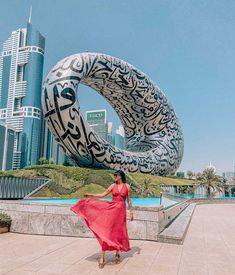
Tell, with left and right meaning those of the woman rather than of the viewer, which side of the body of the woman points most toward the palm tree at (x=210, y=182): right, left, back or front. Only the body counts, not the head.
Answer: back

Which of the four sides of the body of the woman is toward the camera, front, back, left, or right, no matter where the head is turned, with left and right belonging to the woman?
front

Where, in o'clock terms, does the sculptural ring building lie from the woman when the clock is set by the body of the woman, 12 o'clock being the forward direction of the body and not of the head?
The sculptural ring building is roughly at 6 o'clock from the woman.

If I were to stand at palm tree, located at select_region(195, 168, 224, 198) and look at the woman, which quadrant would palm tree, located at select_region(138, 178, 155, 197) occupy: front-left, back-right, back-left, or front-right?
front-right

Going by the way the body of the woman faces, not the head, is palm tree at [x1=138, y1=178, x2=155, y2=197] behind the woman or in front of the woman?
behind

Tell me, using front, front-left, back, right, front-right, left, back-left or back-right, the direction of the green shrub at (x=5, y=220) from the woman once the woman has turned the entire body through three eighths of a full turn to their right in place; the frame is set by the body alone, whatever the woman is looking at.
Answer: front

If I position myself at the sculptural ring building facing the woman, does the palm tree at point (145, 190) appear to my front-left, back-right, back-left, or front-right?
front-left
